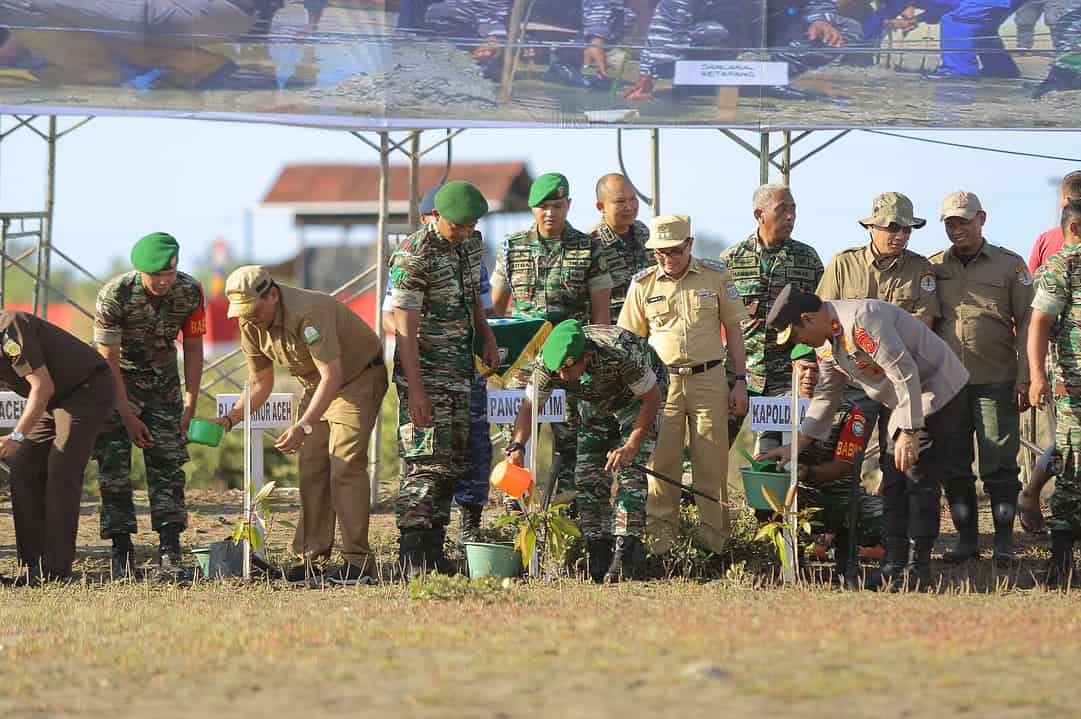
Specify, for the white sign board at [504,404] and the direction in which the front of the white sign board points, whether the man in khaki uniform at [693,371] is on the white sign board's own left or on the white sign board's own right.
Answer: on the white sign board's own left

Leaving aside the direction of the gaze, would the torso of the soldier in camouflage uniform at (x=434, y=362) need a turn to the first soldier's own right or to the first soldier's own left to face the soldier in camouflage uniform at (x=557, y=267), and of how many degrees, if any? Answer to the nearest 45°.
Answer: approximately 90° to the first soldier's own left

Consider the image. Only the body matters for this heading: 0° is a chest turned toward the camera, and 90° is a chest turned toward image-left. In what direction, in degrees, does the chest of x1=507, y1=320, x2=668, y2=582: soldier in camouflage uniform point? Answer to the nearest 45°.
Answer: approximately 45°

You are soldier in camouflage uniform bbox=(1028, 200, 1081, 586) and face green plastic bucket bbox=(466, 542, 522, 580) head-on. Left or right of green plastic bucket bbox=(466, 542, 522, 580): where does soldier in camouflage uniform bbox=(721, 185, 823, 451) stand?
right

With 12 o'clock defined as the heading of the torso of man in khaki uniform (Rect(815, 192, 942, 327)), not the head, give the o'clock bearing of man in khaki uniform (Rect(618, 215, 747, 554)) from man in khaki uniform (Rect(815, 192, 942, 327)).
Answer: man in khaki uniform (Rect(618, 215, 747, 554)) is roughly at 2 o'clock from man in khaki uniform (Rect(815, 192, 942, 327)).

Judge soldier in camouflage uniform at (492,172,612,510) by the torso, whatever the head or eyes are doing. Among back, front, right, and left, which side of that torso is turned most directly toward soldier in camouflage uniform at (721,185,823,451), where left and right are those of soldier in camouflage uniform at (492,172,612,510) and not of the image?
left

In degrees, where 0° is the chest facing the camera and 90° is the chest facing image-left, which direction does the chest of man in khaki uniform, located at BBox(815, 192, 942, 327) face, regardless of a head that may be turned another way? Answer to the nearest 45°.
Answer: approximately 0°
